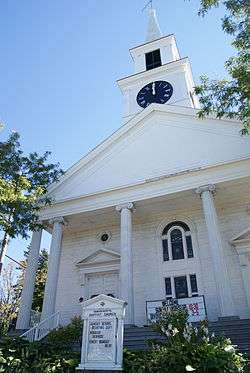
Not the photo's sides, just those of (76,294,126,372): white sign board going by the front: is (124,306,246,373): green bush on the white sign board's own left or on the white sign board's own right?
on the white sign board's own left

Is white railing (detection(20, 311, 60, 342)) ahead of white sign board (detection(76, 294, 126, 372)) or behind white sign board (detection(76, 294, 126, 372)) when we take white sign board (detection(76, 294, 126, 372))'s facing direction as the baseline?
behind

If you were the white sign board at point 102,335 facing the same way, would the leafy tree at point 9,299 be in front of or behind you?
behind

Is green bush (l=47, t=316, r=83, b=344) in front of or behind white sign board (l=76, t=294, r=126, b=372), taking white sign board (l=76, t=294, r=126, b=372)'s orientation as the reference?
behind

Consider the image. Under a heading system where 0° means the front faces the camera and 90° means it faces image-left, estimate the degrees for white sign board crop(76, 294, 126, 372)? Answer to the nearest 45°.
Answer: approximately 0°
